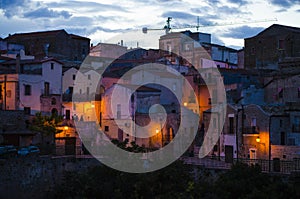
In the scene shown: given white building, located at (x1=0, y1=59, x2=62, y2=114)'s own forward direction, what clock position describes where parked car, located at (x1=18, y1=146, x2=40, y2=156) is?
The parked car is roughly at 12 o'clock from the white building.

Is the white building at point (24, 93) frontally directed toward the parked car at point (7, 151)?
yes

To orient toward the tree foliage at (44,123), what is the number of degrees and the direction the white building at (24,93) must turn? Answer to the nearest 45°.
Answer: approximately 45° to its left

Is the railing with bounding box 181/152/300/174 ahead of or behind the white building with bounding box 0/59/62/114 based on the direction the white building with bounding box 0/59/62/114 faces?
ahead

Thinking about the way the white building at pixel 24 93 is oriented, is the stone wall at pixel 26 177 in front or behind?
in front

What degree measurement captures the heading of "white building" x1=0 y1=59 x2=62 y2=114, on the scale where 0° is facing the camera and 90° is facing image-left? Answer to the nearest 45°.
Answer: approximately 0°
